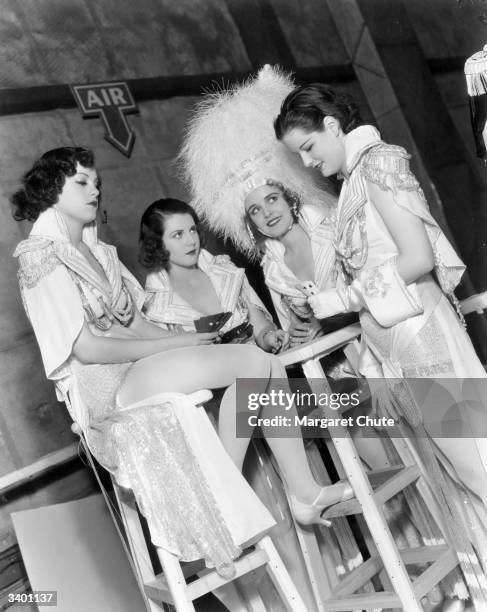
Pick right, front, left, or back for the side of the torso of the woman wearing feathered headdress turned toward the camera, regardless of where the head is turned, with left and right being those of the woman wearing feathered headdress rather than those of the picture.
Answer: front

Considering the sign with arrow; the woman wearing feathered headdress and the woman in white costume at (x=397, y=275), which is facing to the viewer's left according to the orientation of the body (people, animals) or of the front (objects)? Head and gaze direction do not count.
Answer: the woman in white costume

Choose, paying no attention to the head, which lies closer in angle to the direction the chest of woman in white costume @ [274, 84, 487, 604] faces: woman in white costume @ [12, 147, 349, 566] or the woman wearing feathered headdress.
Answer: the woman in white costume

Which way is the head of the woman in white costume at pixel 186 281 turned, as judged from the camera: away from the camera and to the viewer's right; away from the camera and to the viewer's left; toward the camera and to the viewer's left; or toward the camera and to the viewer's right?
toward the camera and to the viewer's right

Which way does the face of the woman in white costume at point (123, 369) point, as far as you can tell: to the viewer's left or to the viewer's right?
to the viewer's right

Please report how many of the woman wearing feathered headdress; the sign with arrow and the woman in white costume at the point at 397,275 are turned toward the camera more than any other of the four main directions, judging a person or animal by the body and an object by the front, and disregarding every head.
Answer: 2

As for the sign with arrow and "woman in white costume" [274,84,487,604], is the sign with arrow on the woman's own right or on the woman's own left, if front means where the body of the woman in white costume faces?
on the woman's own right

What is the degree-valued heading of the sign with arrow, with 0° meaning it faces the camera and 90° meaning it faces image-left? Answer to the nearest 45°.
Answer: approximately 0°

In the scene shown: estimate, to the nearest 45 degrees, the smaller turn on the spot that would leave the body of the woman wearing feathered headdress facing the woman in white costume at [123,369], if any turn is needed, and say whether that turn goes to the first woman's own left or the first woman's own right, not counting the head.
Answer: approximately 45° to the first woman's own right

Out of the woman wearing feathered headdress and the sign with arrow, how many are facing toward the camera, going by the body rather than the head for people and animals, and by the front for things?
2

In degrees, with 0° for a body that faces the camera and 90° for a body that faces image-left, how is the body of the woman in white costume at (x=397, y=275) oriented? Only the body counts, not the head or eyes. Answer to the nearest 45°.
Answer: approximately 90°
